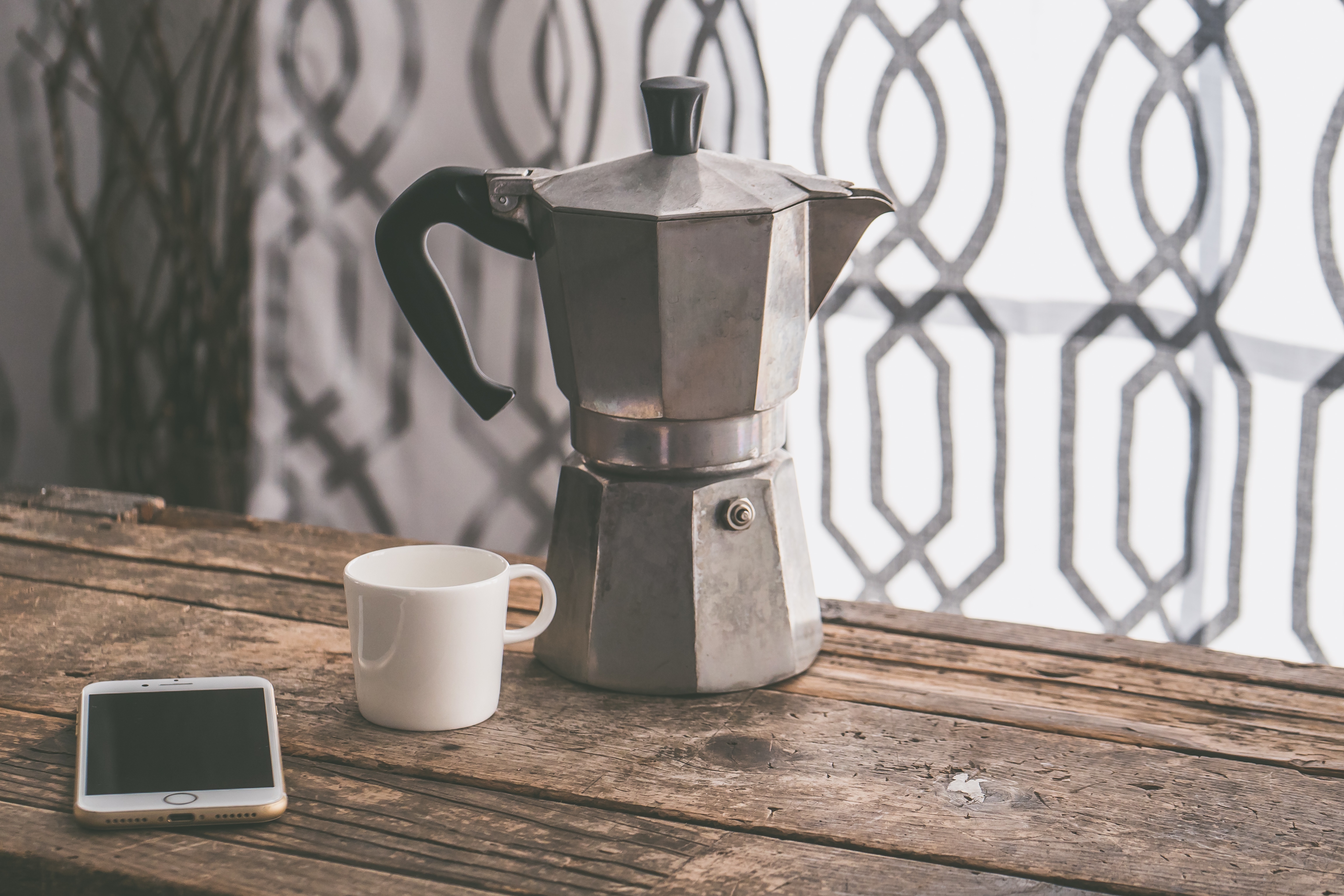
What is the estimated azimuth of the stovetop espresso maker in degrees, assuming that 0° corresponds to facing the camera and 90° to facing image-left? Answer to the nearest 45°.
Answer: approximately 270°
